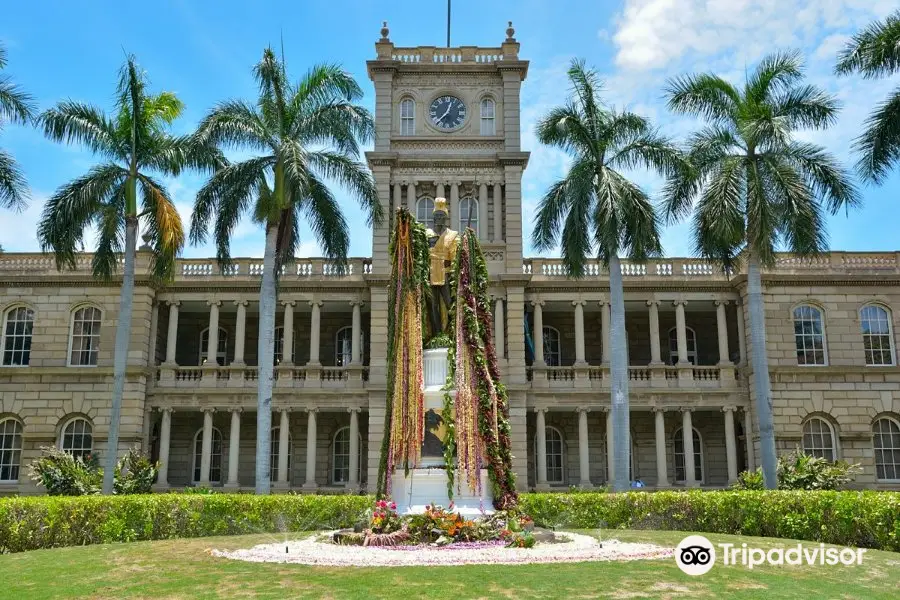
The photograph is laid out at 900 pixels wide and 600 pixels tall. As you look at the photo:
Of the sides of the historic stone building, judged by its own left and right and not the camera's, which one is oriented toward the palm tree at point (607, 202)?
front

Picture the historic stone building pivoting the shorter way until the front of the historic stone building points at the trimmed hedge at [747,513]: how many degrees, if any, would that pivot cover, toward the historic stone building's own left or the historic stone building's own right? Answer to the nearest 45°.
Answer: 0° — it already faces it

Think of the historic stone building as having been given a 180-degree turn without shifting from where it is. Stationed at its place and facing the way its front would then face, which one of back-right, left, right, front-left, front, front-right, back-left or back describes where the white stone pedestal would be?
back

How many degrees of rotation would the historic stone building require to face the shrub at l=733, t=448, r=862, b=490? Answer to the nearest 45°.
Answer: approximately 45° to its left

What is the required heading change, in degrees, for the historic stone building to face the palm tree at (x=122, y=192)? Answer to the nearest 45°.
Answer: approximately 45° to its right

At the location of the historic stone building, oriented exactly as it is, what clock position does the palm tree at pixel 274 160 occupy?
The palm tree is roughly at 1 o'clock from the historic stone building.

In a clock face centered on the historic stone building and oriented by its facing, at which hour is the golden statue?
The golden statue is roughly at 12 o'clock from the historic stone building.

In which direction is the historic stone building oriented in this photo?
toward the camera
